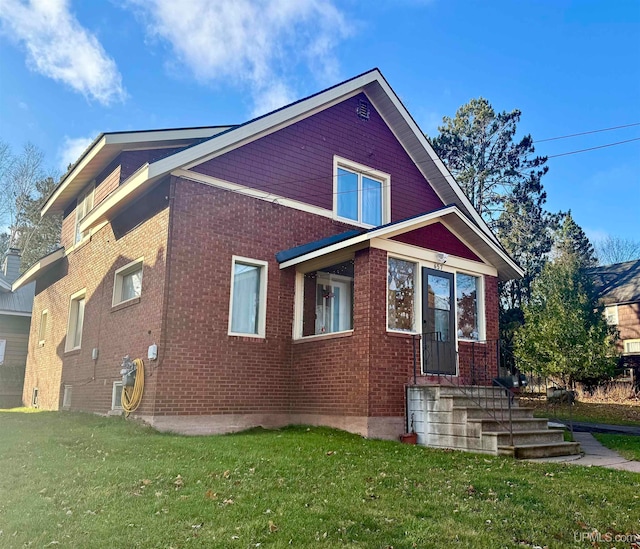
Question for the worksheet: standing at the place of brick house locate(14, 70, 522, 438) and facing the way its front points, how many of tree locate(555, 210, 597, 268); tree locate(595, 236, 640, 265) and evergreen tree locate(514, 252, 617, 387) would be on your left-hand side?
3

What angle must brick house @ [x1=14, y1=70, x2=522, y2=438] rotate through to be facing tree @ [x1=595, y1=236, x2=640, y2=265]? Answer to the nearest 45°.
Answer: approximately 90° to its left

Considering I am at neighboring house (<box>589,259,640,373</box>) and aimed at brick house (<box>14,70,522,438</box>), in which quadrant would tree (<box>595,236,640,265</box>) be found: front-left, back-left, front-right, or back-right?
back-right

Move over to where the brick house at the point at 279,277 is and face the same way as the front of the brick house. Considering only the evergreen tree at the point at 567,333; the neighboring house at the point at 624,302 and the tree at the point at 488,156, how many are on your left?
3

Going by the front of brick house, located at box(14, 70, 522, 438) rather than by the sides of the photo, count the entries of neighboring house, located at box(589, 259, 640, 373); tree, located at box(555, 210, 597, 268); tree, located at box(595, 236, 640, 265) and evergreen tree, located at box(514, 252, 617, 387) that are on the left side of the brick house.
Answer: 4

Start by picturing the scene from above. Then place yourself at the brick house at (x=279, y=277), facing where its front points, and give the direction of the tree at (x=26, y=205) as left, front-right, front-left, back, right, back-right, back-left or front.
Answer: back

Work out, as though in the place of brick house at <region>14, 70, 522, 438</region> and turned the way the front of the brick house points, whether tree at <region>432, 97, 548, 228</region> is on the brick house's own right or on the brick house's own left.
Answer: on the brick house's own left

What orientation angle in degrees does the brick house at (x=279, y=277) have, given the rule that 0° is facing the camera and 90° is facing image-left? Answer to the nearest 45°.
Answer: approximately 315°

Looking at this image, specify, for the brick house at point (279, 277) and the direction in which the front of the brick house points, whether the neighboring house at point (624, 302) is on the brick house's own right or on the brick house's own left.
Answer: on the brick house's own left

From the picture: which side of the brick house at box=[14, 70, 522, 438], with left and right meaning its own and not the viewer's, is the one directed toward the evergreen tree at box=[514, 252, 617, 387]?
left

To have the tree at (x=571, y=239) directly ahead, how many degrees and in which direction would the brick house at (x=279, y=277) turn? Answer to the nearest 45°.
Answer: approximately 90° to its left
